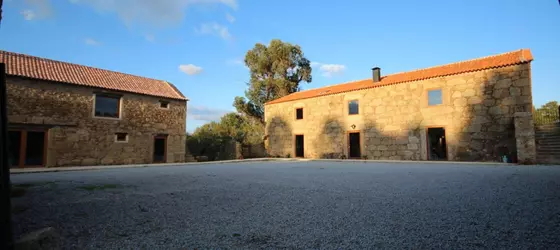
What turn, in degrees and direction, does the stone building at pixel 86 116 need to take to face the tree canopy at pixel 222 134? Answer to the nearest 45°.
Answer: approximately 90° to its left

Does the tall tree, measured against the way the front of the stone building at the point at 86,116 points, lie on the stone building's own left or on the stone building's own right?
on the stone building's own left

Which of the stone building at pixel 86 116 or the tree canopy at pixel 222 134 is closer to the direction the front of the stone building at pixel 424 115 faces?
the stone building

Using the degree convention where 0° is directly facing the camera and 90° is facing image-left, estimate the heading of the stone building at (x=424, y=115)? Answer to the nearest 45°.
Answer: approximately 45°

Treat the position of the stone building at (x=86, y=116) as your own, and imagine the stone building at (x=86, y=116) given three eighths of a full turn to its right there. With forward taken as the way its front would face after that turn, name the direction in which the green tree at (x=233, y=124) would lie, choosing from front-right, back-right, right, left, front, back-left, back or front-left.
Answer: back-right

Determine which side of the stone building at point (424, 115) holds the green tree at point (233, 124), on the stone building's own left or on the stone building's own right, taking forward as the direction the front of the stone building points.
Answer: on the stone building's own right

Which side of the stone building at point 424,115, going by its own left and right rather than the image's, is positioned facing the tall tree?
right

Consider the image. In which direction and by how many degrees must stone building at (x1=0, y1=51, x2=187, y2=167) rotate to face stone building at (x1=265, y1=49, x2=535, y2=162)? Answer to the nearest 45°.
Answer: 0° — it already faces it
